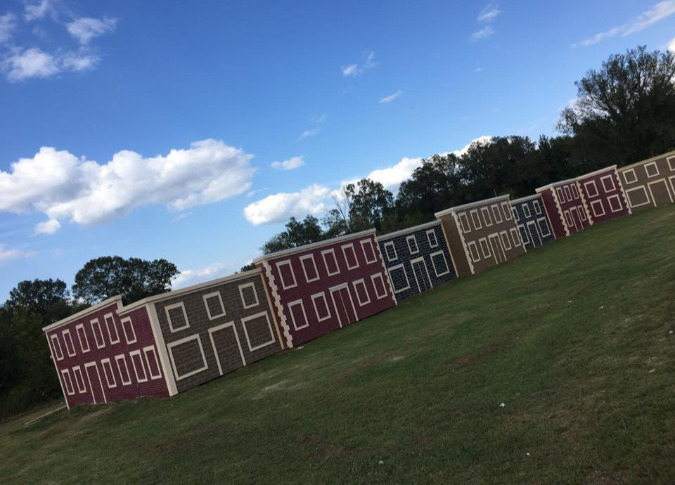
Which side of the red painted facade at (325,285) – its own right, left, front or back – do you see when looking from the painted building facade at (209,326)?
right

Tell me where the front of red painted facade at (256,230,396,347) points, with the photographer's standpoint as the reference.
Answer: facing the viewer and to the right of the viewer

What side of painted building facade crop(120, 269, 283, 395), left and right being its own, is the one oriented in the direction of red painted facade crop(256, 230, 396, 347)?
left

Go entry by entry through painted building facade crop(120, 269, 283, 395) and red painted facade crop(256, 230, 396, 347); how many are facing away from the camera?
0

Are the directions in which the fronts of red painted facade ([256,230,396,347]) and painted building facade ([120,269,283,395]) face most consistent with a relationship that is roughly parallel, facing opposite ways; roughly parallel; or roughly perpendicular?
roughly parallel
